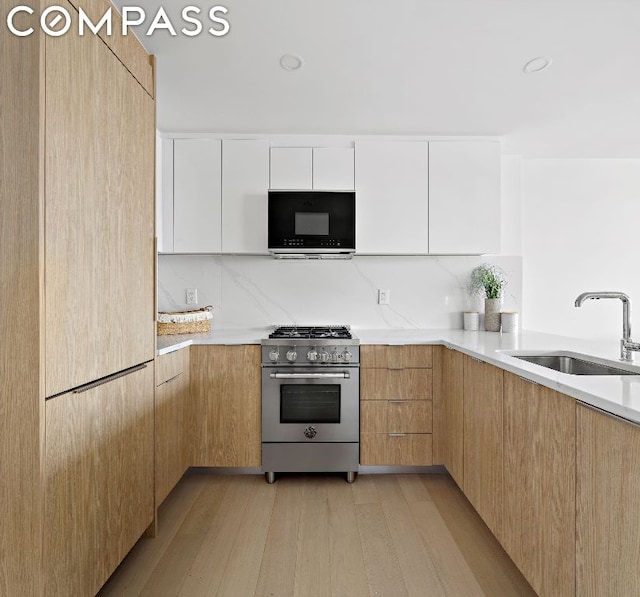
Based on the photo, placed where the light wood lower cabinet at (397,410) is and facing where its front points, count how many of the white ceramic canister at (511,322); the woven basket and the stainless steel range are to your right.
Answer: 2

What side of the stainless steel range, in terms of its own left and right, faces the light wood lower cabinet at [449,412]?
left

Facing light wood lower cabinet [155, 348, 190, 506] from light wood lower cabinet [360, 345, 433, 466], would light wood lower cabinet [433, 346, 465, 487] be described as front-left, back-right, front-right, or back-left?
back-left

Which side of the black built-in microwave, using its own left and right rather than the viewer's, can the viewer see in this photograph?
front

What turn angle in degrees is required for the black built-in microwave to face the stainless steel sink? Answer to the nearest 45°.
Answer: approximately 45° to its left

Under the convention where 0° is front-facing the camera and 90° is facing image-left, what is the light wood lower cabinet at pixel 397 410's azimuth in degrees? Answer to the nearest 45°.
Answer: approximately 0°

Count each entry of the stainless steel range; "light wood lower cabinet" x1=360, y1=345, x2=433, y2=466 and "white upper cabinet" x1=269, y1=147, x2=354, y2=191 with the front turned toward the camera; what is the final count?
3

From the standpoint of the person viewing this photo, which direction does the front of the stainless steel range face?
facing the viewer

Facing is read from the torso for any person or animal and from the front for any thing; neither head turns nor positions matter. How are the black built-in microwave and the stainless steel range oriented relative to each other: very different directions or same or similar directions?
same or similar directions

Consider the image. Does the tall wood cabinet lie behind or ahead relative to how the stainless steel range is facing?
ahead

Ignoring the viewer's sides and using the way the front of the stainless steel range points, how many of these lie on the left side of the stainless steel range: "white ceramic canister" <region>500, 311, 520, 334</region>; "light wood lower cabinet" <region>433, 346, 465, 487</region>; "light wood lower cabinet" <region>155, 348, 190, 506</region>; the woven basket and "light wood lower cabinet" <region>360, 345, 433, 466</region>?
3

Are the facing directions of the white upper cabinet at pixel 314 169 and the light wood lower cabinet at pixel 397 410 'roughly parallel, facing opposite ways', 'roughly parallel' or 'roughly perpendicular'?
roughly parallel
